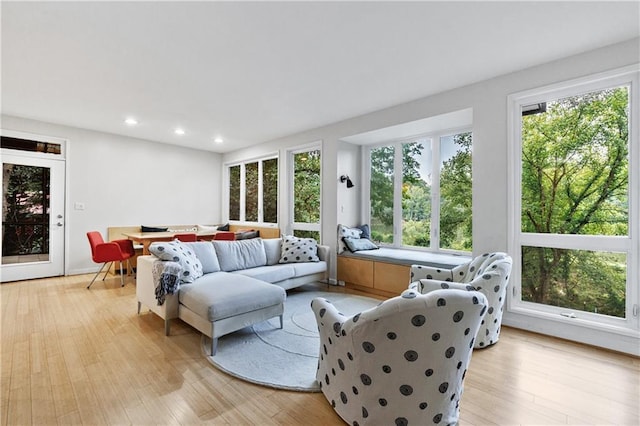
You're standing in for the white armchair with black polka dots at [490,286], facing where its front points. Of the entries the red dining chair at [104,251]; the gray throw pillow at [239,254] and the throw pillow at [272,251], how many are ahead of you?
3

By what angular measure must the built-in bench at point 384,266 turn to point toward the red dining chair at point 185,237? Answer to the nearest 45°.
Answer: approximately 45° to its right

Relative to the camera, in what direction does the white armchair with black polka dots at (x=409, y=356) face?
facing away from the viewer and to the left of the viewer

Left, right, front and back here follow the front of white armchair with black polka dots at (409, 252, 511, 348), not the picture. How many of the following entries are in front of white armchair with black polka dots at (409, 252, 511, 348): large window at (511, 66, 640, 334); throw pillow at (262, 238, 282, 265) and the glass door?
2

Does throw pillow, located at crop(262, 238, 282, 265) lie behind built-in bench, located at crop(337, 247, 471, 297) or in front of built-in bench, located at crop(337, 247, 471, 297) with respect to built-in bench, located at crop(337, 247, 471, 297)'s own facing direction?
in front

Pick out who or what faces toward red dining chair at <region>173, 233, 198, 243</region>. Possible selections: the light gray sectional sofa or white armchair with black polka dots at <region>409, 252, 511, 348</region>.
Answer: the white armchair with black polka dots

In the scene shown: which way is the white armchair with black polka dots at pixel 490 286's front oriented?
to the viewer's left

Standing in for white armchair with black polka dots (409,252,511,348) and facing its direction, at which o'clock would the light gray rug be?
The light gray rug is roughly at 11 o'clock from the white armchair with black polka dots.

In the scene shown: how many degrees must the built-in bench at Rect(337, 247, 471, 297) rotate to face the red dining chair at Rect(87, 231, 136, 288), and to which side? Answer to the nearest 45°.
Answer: approximately 45° to its right

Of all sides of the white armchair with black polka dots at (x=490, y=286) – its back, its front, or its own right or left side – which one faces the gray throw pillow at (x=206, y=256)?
front

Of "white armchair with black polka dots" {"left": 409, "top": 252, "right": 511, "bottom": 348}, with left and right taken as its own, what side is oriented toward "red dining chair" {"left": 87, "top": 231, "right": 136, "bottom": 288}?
front

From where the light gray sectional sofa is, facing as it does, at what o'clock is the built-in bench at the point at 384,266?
The built-in bench is roughly at 10 o'clock from the light gray sectional sofa.

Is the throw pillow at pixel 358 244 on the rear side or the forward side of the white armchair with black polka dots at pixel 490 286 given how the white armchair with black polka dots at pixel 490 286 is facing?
on the forward side

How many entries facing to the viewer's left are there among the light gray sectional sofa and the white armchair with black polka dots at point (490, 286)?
1

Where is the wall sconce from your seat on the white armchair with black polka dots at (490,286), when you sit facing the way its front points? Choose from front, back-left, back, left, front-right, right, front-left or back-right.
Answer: front-right
